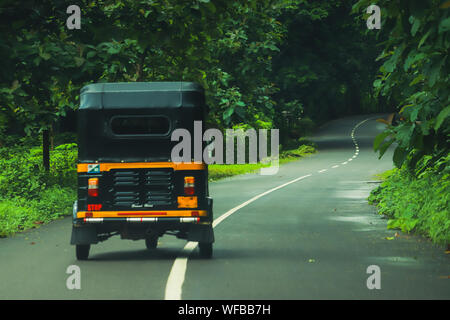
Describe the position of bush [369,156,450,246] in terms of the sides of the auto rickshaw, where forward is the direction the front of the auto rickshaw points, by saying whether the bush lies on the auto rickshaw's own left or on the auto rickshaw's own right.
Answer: on the auto rickshaw's own right

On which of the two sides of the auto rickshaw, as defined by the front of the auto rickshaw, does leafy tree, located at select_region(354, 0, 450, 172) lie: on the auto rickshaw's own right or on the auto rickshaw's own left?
on the auto rickshaw's own right

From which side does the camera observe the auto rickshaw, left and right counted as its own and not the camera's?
back
